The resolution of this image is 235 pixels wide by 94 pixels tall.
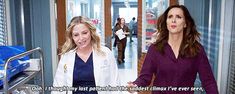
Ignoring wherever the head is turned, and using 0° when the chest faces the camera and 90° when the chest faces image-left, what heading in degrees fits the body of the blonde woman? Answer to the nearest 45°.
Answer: approximately 0°

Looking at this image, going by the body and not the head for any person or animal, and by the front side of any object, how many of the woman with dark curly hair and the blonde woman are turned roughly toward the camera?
2

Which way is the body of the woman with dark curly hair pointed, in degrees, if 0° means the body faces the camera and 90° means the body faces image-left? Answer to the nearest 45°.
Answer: approximately 0°
